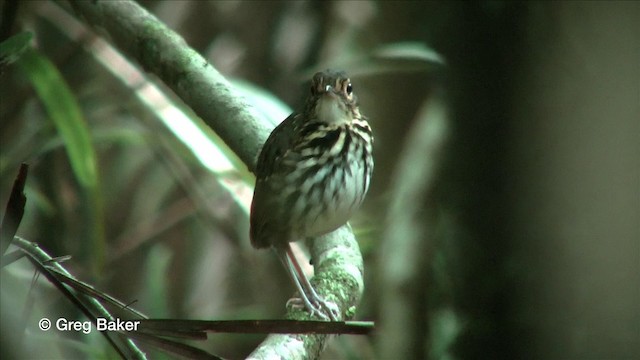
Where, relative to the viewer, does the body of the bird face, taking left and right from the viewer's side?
facing the viewer and to the right of the viewer

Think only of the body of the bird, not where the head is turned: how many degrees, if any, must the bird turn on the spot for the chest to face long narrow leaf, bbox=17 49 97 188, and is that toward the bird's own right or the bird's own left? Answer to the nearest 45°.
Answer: approximately 135° to the bird's own right

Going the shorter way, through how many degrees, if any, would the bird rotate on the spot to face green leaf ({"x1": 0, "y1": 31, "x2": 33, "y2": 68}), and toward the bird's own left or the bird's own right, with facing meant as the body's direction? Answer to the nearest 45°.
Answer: approximately 90° to the bird's own right
